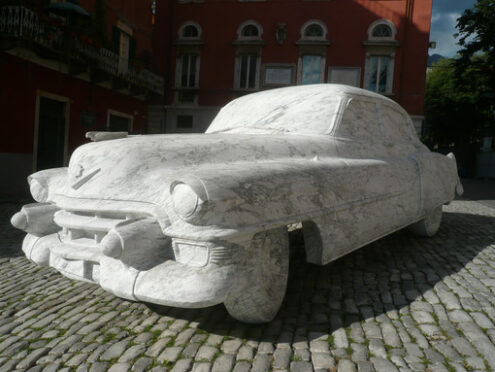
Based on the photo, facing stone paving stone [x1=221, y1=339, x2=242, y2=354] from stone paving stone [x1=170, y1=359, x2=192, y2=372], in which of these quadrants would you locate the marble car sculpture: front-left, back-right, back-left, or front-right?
front-left

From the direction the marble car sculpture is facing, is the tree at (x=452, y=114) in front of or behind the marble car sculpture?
behind

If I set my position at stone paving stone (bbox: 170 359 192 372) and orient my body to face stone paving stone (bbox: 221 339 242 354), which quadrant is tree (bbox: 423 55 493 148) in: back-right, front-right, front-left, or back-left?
front-left

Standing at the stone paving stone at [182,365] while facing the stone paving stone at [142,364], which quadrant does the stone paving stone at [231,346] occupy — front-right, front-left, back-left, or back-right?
back-right

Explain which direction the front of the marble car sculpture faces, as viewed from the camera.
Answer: facing the viewer and to the left of the viewer

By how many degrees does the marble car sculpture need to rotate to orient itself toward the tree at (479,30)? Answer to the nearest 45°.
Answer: approximately 180°

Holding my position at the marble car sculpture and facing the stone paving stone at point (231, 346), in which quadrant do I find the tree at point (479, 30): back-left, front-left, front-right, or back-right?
back-left
